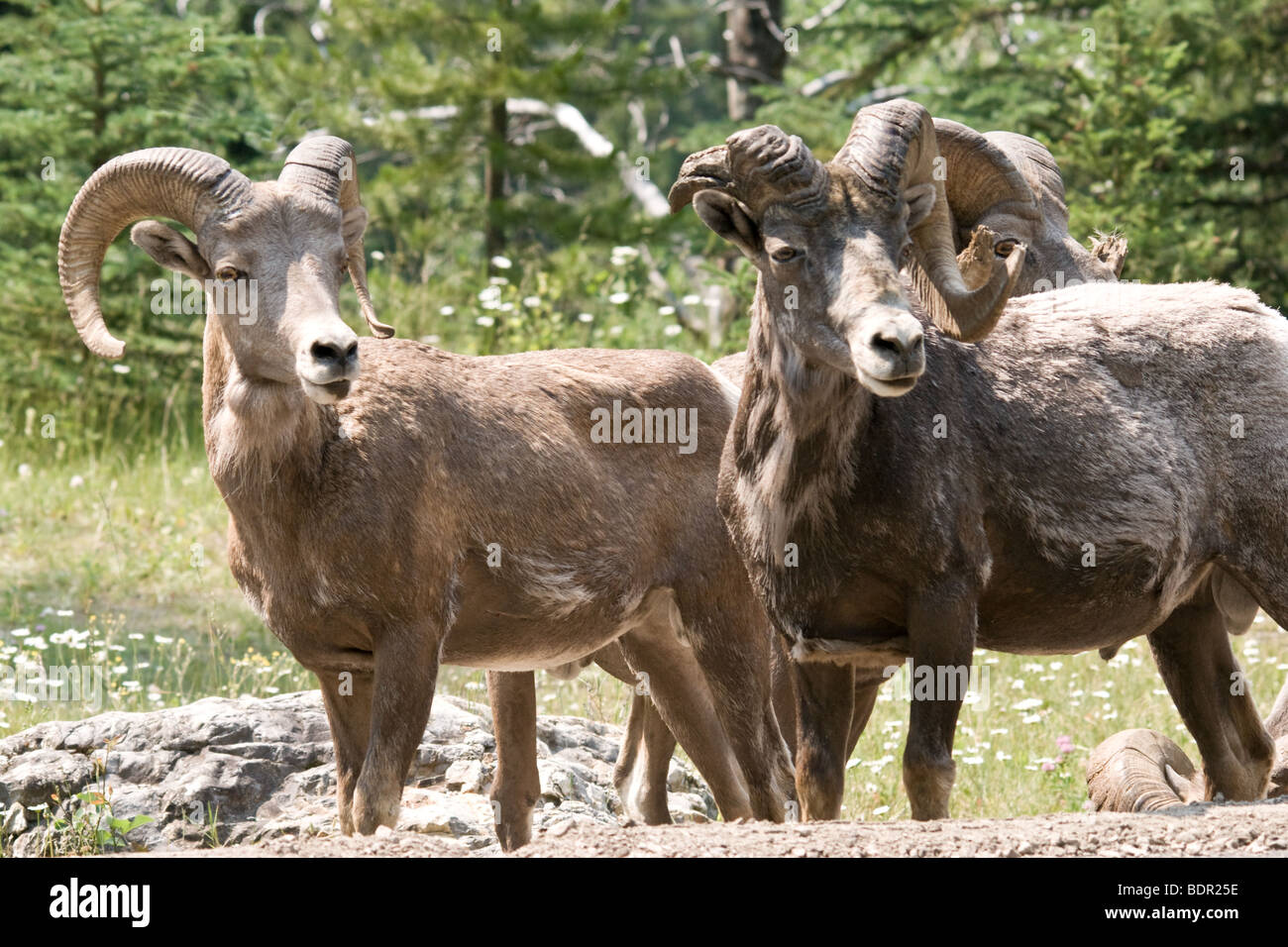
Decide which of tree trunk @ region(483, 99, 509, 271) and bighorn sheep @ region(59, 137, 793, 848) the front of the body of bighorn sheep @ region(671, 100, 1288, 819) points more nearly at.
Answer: the bighorn sheep

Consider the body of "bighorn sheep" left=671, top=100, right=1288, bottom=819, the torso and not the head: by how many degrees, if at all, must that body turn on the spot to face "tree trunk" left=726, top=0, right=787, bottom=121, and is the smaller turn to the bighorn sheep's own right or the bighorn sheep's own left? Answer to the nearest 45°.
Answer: approximately 135° to the bighorn sheep's own right

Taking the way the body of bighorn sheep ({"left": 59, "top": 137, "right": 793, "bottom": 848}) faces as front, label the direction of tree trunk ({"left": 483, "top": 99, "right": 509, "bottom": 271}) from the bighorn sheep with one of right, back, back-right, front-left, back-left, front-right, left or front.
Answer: back-right

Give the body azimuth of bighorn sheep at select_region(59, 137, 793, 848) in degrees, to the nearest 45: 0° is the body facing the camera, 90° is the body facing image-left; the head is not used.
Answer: approximately 45°

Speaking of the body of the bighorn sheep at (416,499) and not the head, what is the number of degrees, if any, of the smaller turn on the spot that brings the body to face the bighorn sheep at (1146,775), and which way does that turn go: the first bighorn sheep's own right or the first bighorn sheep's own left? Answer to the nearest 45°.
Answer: approximately 135° to the first bighorn sheep's own left

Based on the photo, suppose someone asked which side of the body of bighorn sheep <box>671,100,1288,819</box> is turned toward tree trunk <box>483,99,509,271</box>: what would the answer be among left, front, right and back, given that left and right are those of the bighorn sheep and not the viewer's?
right

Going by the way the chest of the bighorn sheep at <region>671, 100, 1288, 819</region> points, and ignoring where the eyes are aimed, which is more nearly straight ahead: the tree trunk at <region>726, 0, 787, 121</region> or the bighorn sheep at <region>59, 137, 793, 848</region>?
the bighorn sheep

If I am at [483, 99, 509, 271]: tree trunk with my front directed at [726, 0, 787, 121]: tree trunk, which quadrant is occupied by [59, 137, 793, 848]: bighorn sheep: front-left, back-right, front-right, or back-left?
back-right

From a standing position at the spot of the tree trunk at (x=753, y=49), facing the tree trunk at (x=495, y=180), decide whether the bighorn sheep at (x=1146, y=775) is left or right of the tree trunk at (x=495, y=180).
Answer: left

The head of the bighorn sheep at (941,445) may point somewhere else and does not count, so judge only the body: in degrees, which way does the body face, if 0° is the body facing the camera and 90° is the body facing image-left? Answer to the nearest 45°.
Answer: approximately 45°

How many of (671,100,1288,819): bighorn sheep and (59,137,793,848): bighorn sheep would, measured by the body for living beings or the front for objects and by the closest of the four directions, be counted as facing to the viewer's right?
0
